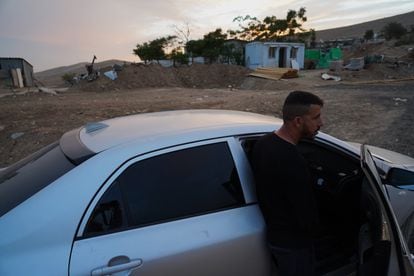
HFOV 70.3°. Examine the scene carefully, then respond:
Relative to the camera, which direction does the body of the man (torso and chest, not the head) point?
to the viewer's right

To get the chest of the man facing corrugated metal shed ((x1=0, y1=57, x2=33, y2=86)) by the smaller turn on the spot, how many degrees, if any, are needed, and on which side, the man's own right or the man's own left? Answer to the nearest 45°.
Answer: approximately 135° to the man's own left

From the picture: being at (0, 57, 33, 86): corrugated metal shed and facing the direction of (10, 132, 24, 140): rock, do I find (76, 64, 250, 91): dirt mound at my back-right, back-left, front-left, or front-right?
front-left

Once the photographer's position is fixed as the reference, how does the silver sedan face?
facing away from the viewer and to the right of the viewer

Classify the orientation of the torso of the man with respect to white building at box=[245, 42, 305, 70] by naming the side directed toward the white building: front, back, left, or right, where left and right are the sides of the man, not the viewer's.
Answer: left

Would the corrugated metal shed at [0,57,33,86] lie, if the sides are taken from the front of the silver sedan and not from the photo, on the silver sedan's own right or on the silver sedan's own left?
on the silver sedan's own left

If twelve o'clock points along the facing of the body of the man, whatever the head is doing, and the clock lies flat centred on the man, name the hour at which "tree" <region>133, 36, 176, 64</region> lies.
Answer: The tree is roughly at 8 o'clock from the man.

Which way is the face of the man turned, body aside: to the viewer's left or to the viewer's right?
to the viewer's right

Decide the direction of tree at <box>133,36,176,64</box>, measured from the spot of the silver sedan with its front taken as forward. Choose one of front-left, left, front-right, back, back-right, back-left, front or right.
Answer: front-left

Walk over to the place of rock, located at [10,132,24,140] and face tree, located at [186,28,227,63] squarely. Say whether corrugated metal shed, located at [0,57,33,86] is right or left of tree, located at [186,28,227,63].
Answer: left

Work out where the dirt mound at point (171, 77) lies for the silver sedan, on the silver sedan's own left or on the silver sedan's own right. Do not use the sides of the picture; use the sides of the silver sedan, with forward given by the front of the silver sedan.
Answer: on the silver sedan's own left

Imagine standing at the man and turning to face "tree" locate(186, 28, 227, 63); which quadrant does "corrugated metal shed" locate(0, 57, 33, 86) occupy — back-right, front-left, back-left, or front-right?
front-left
